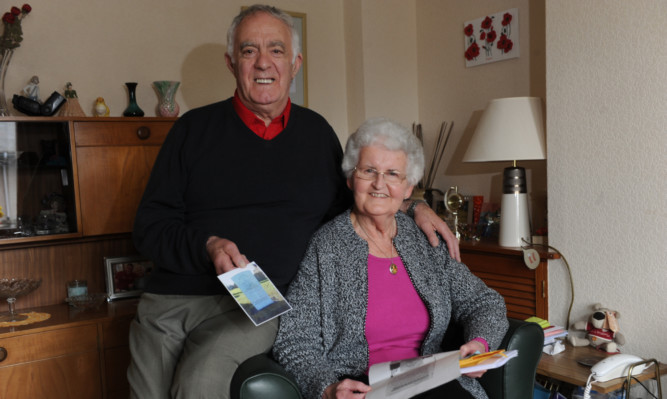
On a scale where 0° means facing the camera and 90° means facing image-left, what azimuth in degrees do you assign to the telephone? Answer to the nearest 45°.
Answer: approximately 45°

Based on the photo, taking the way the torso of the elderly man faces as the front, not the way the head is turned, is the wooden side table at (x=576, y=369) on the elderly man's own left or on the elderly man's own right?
on the elderly man's own left

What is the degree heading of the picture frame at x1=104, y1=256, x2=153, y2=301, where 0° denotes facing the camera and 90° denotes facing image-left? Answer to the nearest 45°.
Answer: approximately 0°

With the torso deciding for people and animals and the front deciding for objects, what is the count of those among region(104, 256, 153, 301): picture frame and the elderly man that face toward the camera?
2

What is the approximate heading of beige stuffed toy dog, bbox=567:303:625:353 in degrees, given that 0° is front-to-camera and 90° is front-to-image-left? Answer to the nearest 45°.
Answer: approximately 45°

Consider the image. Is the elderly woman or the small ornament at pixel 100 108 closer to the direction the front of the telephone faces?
the elderly woman
